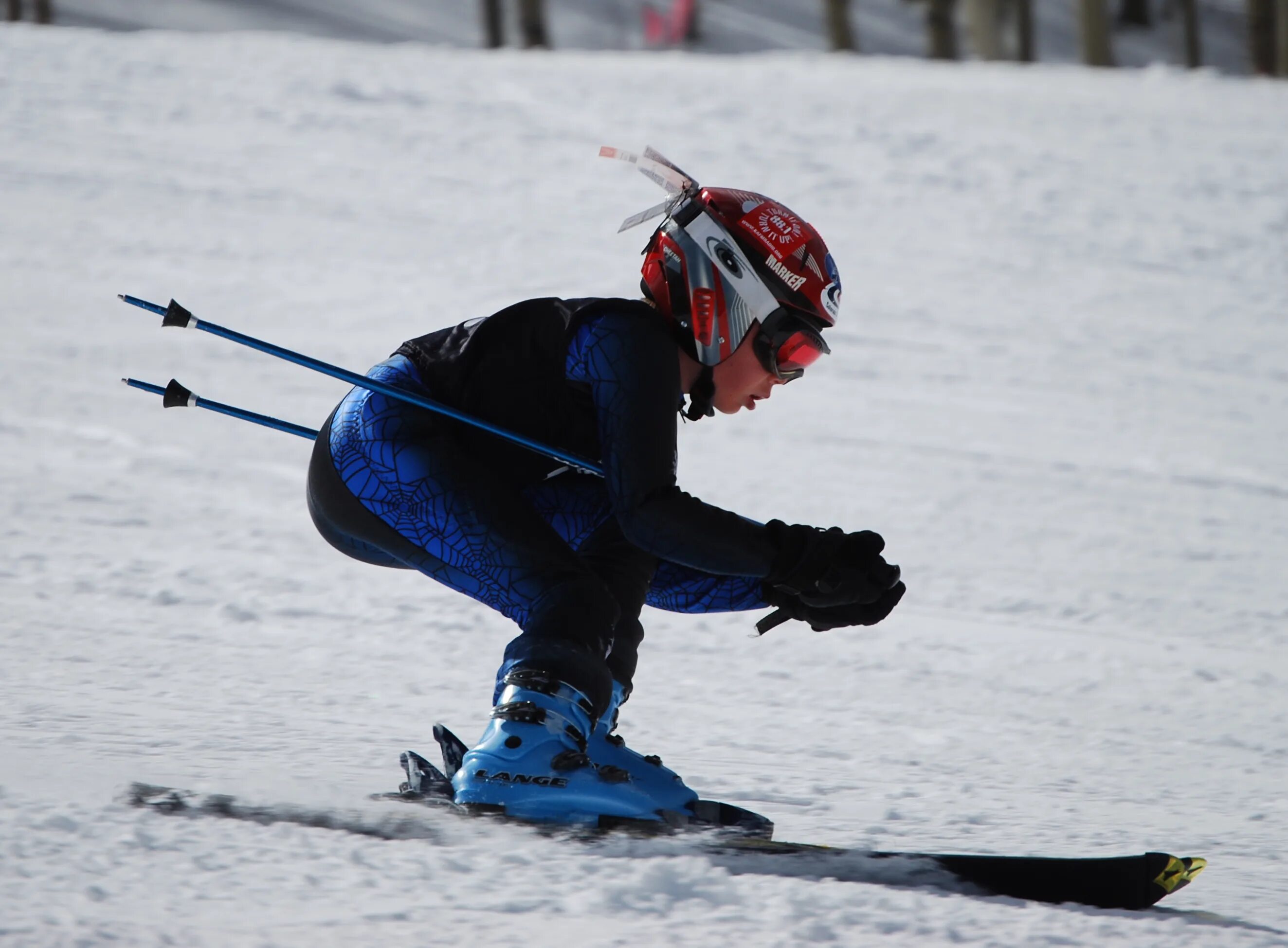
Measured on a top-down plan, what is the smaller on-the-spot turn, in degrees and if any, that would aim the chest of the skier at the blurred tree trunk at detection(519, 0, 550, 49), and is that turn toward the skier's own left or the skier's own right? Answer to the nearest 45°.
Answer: approximately 90° to the skier's own left

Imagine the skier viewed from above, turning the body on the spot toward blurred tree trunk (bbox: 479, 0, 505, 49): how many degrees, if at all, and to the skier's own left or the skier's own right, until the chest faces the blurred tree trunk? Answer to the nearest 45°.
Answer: approximately 90° to the skier's own left

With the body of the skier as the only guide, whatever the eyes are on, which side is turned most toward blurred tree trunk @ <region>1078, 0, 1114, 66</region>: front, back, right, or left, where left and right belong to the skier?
left

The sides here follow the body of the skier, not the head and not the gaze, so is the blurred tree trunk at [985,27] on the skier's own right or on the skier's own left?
on the skier's own left

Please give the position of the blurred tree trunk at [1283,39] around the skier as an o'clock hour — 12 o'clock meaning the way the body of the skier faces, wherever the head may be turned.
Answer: The blurred tree trunk is roughly at 10 o'clock from the skier.

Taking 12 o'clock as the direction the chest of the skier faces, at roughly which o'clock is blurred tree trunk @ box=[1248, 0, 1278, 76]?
The blurred tree trunk is roughly at 10 o'clock from the skier.

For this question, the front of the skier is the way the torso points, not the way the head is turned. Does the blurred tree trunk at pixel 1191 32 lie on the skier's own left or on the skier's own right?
on the skier's own left

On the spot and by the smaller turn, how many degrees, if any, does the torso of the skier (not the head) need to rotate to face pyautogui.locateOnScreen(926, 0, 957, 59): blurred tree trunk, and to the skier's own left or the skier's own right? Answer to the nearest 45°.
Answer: approximately 90° to the skier's own left

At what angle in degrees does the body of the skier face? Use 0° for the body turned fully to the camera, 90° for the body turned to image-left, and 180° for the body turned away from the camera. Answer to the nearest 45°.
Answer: approximately 270°

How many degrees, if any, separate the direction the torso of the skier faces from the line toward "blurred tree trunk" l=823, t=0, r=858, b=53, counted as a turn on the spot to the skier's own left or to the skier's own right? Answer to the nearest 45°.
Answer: approximately 90° to the skier's own left

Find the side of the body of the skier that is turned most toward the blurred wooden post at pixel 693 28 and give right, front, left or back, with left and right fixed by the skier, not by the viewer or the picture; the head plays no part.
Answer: left

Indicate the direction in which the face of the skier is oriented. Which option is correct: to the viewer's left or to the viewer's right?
to the viewer's right
